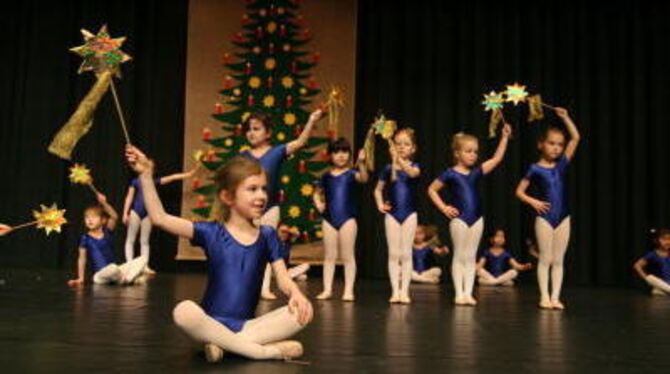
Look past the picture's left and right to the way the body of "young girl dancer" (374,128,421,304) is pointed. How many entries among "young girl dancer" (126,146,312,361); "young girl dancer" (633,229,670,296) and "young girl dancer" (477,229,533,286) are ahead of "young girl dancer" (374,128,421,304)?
1

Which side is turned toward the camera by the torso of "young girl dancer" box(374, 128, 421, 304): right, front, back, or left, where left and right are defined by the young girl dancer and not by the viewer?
front

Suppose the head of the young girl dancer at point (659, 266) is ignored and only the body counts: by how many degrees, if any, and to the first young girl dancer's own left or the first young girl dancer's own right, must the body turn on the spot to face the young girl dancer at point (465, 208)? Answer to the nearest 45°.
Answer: approximately 45° to the first young girl dancer's own right

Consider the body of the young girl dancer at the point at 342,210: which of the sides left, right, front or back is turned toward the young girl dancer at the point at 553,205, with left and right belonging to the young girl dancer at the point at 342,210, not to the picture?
left

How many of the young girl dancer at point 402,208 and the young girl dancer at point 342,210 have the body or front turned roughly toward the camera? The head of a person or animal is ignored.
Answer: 2

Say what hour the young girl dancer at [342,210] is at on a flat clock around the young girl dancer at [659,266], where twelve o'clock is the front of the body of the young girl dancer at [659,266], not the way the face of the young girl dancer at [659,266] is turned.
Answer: the young girl dancer at [342,210] is roughly at 1 o'clock from the young girl dancer at [659,266].

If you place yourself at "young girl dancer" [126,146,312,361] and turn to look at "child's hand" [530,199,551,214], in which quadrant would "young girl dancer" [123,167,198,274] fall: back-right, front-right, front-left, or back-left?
front-left

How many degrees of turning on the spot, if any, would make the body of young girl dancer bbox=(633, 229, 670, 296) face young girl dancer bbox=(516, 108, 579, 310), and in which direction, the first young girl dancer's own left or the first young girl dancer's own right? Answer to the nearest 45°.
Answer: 0° — they already face them

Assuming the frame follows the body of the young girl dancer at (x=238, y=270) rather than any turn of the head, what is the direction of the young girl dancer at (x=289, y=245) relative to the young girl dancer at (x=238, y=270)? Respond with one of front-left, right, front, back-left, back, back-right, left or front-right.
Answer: back-left

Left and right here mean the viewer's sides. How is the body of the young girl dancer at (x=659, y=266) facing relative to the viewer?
facing the viewer

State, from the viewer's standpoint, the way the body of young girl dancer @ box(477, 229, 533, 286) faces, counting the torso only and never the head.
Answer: toward the camera

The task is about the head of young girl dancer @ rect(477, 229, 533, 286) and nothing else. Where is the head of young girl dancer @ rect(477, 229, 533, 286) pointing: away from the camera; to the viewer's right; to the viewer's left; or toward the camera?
toward the camera
